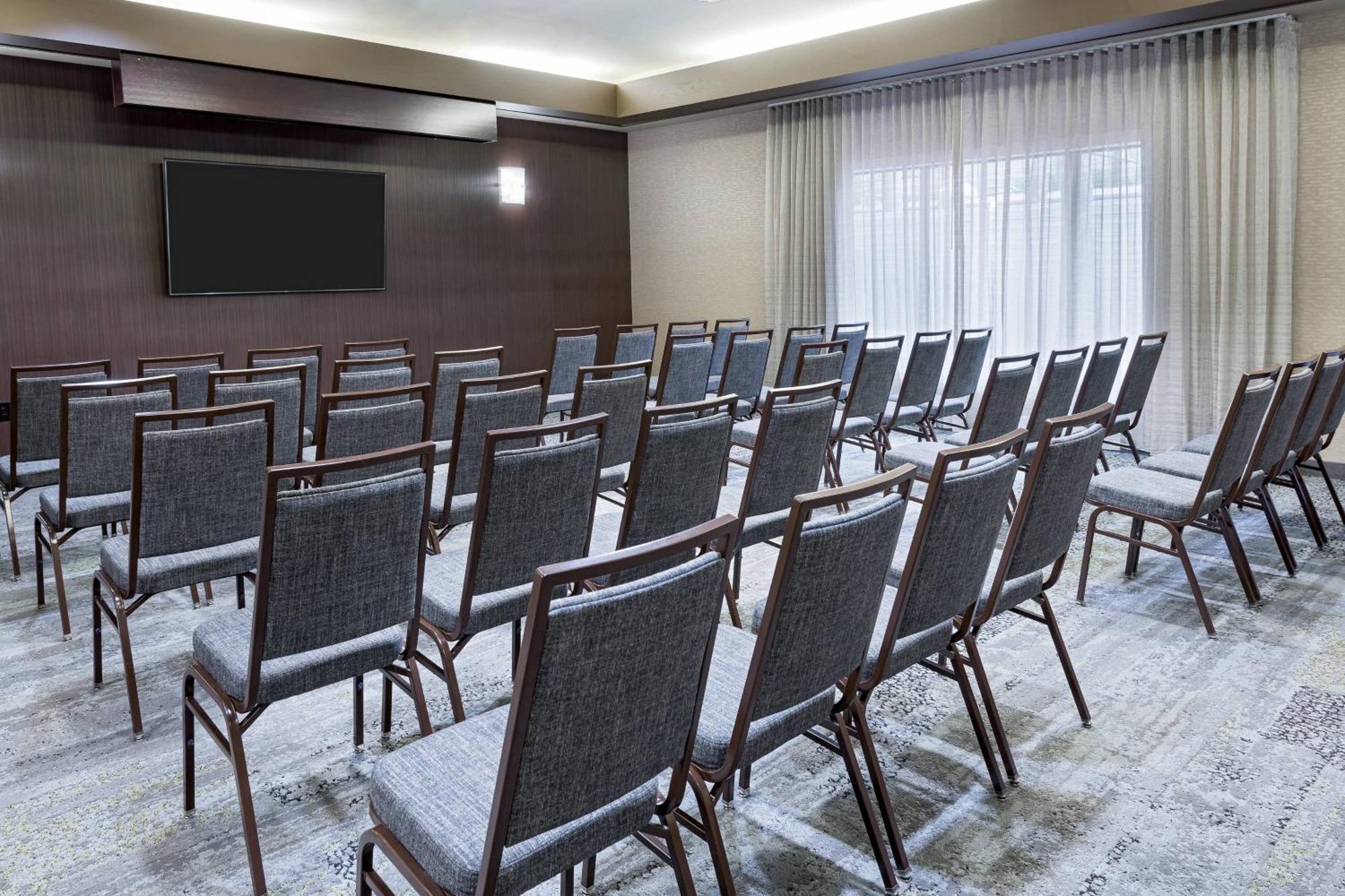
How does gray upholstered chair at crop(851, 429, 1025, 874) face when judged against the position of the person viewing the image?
facing away from the viewer and to the left of the viewer

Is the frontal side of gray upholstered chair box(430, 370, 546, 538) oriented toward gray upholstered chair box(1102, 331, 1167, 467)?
no

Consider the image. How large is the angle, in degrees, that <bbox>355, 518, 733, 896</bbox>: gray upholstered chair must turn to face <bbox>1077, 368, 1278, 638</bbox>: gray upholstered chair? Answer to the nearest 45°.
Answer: approximately 90° to its right

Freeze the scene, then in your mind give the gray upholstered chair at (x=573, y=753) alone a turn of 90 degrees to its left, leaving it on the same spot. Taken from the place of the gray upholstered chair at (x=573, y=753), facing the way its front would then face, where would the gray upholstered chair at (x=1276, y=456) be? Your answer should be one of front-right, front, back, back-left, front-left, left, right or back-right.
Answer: back

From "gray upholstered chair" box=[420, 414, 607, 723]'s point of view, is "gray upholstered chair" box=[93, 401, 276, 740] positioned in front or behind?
in front

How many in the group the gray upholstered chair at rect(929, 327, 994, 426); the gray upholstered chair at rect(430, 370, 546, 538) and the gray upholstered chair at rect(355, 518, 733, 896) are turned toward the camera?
0

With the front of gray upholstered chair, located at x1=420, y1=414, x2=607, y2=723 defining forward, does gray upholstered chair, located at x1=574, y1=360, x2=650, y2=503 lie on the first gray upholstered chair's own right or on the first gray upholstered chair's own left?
on the first gray upholstered chair's own right

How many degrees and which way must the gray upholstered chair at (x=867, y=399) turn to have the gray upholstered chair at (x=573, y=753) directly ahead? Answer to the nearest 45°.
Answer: approximately 135° to its left

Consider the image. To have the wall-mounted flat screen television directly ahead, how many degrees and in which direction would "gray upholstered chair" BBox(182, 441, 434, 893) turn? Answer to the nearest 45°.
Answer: approximately 45° to its right

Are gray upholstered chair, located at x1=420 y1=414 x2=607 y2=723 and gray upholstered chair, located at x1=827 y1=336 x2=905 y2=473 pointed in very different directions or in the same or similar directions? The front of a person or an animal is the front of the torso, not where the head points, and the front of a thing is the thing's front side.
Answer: same or similar directions

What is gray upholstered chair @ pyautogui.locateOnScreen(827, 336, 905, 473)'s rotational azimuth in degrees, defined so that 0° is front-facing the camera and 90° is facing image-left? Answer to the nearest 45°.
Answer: approximately 135°

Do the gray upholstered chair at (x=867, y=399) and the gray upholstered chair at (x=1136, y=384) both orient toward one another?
no

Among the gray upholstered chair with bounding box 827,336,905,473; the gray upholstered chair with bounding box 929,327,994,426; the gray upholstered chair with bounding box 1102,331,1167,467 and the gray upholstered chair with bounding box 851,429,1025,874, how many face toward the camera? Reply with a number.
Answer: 0
